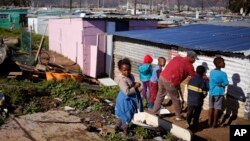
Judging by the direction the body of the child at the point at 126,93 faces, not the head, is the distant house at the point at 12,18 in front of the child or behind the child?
behind

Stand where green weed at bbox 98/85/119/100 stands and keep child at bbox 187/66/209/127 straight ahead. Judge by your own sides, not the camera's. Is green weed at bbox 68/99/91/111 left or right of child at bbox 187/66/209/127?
right

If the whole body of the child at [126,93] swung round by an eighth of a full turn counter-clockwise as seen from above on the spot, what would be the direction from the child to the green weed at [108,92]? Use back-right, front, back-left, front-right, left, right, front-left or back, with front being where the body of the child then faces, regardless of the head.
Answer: left

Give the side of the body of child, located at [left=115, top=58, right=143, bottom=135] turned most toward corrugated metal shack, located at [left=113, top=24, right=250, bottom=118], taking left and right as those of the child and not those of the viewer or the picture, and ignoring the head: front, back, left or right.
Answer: left

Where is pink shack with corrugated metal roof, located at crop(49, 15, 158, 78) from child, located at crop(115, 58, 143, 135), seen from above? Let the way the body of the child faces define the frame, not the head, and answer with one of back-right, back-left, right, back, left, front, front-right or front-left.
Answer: back-left

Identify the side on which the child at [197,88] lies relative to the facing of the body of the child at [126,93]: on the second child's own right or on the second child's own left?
on the second child's own left

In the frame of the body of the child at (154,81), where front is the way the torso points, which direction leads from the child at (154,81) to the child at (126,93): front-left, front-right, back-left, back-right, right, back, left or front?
right
